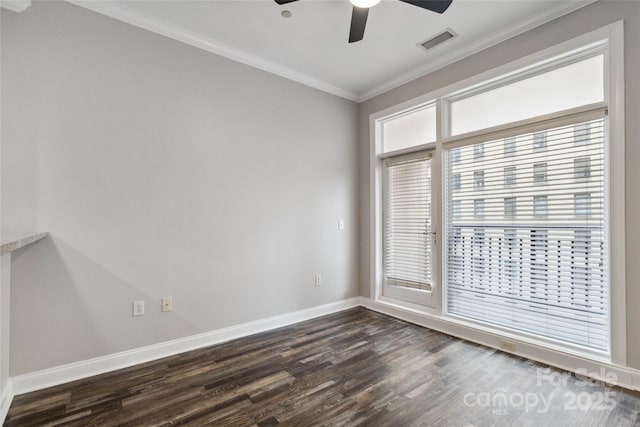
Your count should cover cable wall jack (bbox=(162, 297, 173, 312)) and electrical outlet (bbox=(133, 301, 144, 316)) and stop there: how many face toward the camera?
2

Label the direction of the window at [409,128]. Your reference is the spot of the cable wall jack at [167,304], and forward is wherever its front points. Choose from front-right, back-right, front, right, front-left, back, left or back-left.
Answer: left

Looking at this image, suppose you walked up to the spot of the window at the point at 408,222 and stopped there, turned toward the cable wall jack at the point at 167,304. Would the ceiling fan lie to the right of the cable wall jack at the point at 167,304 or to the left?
left

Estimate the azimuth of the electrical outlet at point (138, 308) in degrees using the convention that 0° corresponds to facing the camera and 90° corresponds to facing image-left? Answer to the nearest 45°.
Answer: approximately 0°

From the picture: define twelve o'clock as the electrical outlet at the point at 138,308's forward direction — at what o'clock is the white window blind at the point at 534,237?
The white window blind is roughly at 10 o'clock from the electrical outlet.

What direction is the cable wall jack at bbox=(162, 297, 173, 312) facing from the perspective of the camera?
toward the camera

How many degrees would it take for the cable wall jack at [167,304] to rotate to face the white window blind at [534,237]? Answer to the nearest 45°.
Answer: approximately 45° to its left

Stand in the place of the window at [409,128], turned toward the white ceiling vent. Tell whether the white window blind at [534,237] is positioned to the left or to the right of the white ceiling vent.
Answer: left

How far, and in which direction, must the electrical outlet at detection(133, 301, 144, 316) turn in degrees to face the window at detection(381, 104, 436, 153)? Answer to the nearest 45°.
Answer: approximately 90° to its left

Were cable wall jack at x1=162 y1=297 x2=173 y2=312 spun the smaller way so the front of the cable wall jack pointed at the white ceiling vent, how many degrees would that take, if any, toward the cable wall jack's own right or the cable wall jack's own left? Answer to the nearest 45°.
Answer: approximately 90° to the cable wall jack's own left
